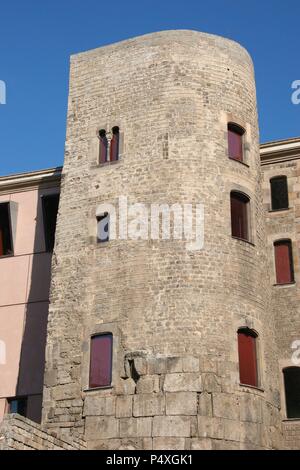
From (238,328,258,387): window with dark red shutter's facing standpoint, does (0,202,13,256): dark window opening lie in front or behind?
behind

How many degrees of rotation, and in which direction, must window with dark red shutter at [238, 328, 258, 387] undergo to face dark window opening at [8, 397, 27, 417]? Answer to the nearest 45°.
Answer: approximately 180°

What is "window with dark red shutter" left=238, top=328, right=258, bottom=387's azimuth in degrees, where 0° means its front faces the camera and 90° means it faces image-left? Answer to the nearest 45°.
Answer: approximately 315°

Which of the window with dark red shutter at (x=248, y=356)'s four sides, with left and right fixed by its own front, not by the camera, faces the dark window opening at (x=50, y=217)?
back
